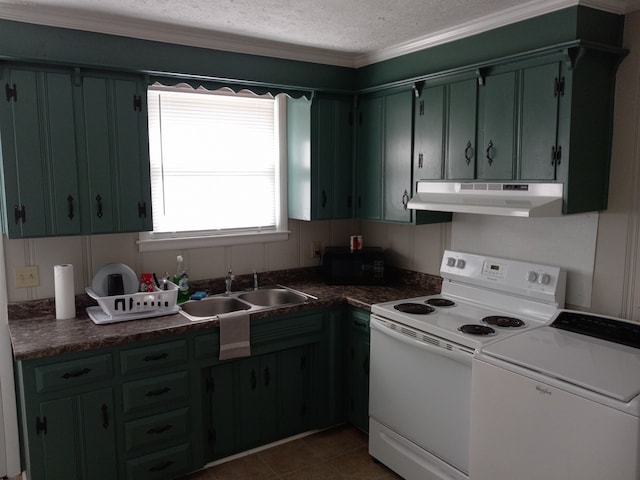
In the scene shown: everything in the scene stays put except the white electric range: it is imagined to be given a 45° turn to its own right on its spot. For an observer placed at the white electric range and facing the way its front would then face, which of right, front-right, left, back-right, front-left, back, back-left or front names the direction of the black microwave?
front-right

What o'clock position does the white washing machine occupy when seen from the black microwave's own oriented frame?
The white washing machine is roughly at 11 o'clock from the black microwave.

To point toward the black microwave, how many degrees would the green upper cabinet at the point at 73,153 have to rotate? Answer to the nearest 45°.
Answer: approximately 90° to its left

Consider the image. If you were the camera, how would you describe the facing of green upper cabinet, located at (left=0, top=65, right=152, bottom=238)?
facing the viewer

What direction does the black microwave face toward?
toward the camera

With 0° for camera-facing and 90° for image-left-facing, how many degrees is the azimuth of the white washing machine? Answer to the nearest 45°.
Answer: approximately 45°

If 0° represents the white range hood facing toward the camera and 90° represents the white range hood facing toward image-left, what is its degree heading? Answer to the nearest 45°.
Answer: approximately 45°

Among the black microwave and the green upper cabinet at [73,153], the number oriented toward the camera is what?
2

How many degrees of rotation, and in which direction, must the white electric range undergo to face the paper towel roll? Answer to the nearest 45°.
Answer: approximately 45° to its right
